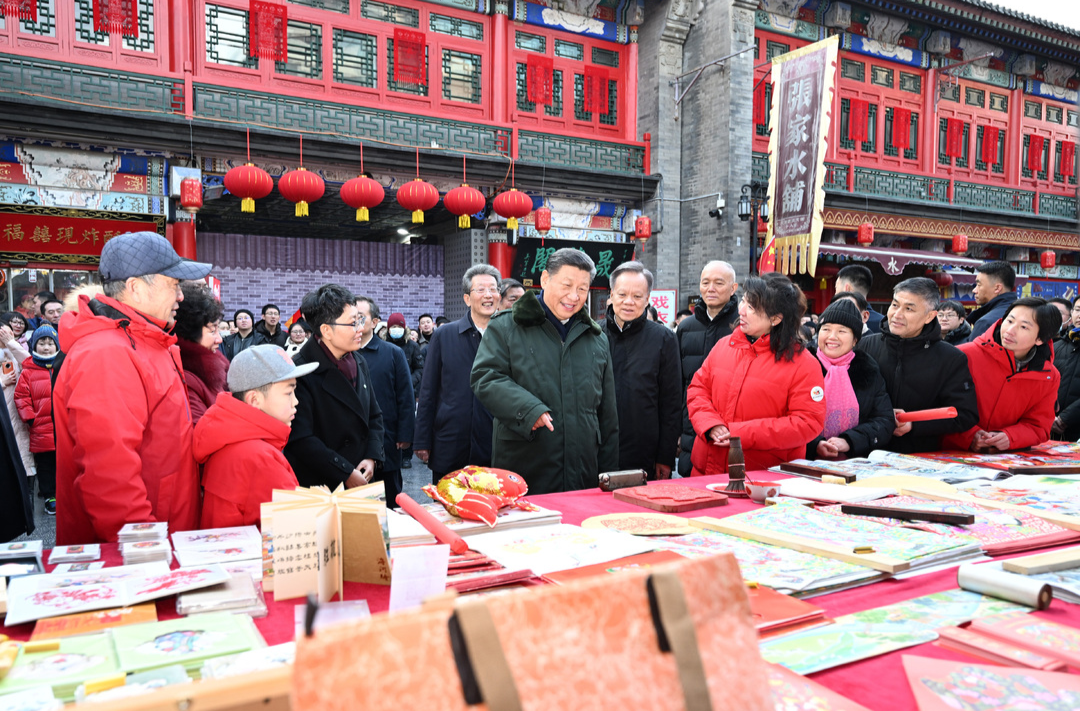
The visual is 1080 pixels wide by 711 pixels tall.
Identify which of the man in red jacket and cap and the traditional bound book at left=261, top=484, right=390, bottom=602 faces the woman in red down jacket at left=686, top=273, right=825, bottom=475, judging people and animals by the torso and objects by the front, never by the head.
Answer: the man in red jacket and cap

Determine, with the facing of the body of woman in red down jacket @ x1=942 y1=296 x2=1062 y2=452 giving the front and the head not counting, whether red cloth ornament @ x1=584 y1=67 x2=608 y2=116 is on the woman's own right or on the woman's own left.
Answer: on the woman's own right

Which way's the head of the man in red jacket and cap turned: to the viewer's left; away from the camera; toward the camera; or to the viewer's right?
to the viewer's right

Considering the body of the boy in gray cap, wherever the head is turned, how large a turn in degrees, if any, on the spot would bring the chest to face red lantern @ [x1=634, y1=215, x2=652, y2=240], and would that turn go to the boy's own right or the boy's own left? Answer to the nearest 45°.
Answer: approximately 45° to the boy's own left

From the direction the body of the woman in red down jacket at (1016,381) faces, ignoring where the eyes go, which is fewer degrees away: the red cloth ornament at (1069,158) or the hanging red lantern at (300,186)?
the hanging red lantern

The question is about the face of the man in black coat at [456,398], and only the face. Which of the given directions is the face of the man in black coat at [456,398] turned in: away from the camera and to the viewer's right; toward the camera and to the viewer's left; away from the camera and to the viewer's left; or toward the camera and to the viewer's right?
toward the camera and to the viewer's right

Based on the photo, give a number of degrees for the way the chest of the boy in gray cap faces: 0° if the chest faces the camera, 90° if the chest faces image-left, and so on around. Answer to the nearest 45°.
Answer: approximately 270°

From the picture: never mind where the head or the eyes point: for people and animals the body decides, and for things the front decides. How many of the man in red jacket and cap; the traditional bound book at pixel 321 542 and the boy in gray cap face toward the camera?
1
